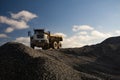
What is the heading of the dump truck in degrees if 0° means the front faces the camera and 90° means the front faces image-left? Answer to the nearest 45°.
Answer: approximately 45°
